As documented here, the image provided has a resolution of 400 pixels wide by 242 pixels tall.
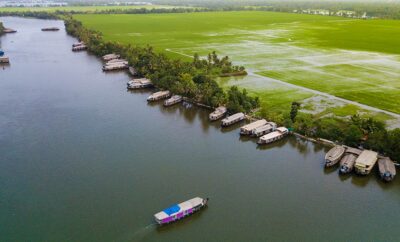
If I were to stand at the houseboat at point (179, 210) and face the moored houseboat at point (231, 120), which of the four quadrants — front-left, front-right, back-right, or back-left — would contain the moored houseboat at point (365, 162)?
front-right

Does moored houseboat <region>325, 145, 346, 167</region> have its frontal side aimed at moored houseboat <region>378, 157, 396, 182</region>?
no

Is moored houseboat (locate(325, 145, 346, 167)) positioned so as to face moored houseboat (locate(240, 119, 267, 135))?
no

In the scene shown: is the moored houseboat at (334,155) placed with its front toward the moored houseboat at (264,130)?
no
